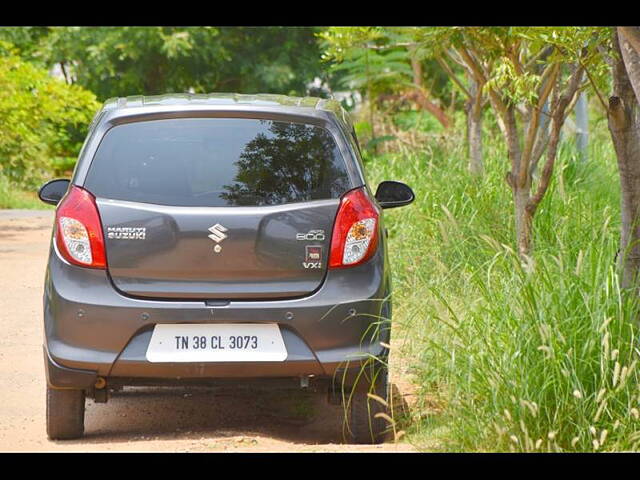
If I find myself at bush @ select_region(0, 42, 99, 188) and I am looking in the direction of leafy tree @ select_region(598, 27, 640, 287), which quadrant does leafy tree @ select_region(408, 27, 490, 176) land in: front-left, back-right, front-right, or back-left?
front-left

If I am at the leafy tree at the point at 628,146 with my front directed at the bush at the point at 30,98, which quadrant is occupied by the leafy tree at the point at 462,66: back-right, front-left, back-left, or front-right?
front-right

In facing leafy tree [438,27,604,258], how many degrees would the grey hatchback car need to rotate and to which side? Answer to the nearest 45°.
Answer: approximately 45° to its right

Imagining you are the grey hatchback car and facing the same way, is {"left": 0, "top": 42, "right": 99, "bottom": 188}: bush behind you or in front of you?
in front

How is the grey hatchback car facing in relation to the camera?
away from the camera

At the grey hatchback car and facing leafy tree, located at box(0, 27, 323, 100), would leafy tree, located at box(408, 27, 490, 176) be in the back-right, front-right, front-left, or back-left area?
front-right

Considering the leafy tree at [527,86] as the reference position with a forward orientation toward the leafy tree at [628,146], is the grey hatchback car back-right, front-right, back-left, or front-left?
front-right

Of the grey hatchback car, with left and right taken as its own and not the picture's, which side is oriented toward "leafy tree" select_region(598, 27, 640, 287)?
right

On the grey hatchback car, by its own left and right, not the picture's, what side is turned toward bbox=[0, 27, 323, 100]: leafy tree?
front
